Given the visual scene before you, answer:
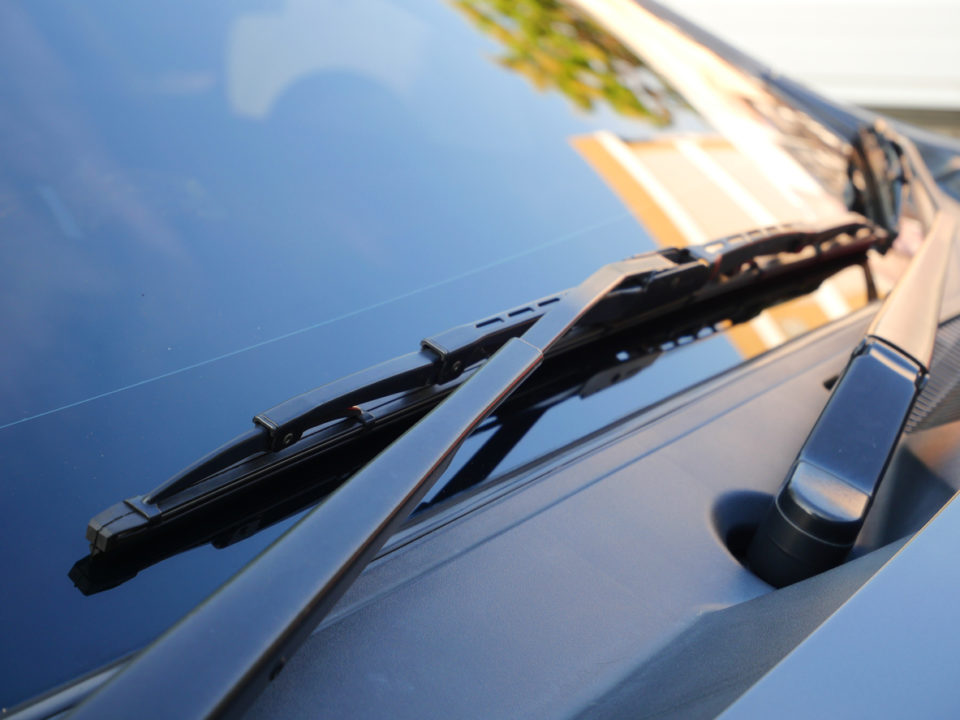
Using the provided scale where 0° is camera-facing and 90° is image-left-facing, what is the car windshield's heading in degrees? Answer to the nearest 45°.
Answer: approximately 315°
